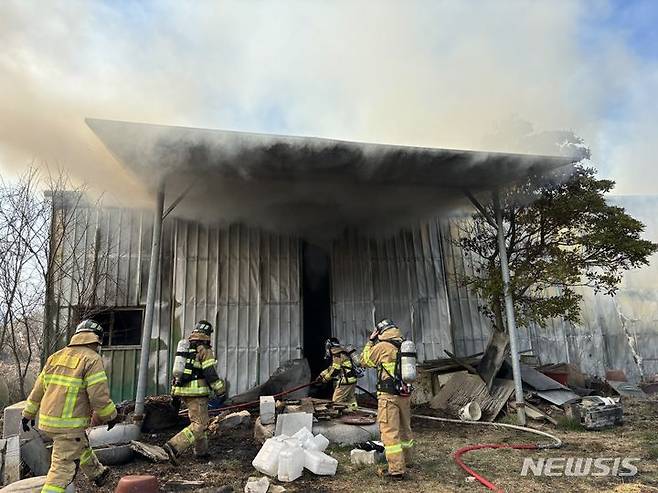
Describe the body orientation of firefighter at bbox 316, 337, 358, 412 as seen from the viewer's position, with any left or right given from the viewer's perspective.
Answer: facing to the left of the viewer

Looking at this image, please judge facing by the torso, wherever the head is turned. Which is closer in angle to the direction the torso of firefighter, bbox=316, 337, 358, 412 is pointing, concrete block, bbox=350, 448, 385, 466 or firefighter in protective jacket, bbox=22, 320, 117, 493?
the firefighter in protective jacket

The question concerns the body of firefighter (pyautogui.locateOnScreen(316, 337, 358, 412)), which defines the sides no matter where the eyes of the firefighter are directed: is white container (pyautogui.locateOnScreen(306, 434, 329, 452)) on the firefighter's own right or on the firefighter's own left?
on the firefighter's own left

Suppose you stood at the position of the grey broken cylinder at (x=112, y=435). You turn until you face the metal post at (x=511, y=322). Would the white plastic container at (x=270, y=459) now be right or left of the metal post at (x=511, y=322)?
right

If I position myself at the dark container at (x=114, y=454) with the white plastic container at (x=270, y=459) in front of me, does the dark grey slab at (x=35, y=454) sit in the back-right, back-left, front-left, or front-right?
back-right

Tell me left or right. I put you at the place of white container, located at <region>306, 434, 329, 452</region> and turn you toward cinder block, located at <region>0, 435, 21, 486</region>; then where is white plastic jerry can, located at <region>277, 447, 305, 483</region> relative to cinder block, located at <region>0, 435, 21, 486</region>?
left

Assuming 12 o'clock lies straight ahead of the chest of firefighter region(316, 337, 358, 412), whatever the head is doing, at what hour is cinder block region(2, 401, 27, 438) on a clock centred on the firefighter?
The cinder block is roughly at 11 o'clock from the firefighter.

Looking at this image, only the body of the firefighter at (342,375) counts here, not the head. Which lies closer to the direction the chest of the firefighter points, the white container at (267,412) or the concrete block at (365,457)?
the white container

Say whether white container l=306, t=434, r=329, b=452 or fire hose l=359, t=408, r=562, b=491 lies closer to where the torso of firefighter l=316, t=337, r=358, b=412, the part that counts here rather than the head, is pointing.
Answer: the white container

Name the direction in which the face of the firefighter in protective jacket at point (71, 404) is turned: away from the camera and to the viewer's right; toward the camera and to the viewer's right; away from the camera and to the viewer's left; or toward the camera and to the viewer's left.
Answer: away from the camera and to the viewer's right

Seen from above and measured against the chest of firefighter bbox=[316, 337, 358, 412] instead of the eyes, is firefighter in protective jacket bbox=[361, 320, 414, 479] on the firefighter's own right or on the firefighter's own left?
on the firefighter's own left

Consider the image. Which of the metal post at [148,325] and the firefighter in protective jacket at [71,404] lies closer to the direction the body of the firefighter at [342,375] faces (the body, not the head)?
the metal post

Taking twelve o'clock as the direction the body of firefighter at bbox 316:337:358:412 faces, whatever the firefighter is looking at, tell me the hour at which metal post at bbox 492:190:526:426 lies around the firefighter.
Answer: The metal post is roughly at 6 o'clock from the firefighter.
